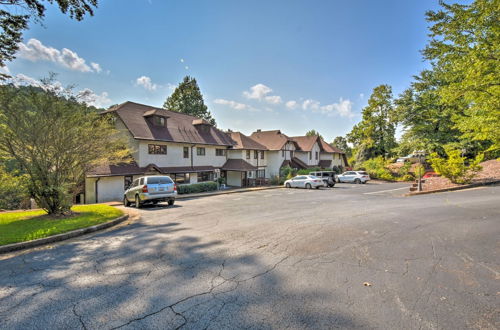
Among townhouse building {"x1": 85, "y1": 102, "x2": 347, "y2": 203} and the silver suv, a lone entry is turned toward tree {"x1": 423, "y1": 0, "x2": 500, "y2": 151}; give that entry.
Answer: the townhouse building

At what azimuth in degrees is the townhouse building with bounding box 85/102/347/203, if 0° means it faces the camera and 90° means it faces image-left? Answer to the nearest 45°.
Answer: approximately 315°

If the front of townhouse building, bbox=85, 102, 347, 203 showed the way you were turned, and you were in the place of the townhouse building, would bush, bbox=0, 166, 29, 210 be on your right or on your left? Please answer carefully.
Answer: on your right

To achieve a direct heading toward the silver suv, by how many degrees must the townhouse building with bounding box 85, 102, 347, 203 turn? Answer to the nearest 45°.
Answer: approximately 45° to its right
